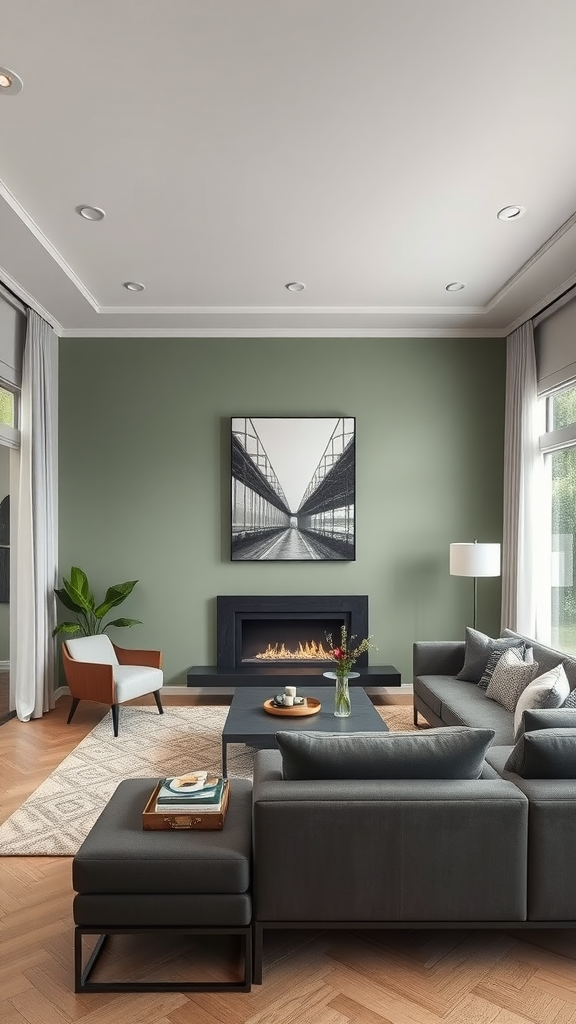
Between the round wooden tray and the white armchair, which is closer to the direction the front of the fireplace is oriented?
the round wooden tray

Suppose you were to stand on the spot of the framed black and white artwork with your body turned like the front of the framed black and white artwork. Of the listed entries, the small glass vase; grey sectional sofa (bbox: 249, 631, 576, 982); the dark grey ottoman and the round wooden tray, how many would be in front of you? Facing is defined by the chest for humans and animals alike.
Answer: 4

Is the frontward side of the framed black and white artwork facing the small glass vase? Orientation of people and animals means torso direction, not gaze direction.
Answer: yes

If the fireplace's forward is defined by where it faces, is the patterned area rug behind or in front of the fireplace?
in front

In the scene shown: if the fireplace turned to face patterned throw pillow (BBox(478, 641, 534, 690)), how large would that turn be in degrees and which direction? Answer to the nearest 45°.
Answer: approximately 45° to its left

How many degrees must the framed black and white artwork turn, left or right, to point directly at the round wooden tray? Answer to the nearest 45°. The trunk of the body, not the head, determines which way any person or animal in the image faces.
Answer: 0° — it already faces it

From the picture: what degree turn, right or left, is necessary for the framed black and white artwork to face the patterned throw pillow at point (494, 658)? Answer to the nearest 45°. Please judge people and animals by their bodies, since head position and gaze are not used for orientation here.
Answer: approximately 45° to its left

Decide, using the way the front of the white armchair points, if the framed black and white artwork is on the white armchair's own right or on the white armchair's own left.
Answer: on the white armchair's own left

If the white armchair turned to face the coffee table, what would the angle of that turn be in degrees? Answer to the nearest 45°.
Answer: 0° — it already faces it

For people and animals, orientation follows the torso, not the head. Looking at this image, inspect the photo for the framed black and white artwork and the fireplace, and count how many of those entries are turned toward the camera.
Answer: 2

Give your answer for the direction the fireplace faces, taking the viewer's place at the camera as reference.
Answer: facing the viewer

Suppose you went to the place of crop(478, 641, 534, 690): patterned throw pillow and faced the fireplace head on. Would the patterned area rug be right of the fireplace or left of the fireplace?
left

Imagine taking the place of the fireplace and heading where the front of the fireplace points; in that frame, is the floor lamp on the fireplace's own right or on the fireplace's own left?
on the fireplace's own left

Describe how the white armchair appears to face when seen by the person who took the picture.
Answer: facing the viewer and to the right of the viewer

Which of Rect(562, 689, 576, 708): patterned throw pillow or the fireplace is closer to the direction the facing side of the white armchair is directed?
the patterned throw pillow

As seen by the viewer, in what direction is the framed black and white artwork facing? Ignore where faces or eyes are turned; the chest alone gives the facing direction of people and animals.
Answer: toward the camera

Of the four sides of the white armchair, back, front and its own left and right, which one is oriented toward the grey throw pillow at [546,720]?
front
